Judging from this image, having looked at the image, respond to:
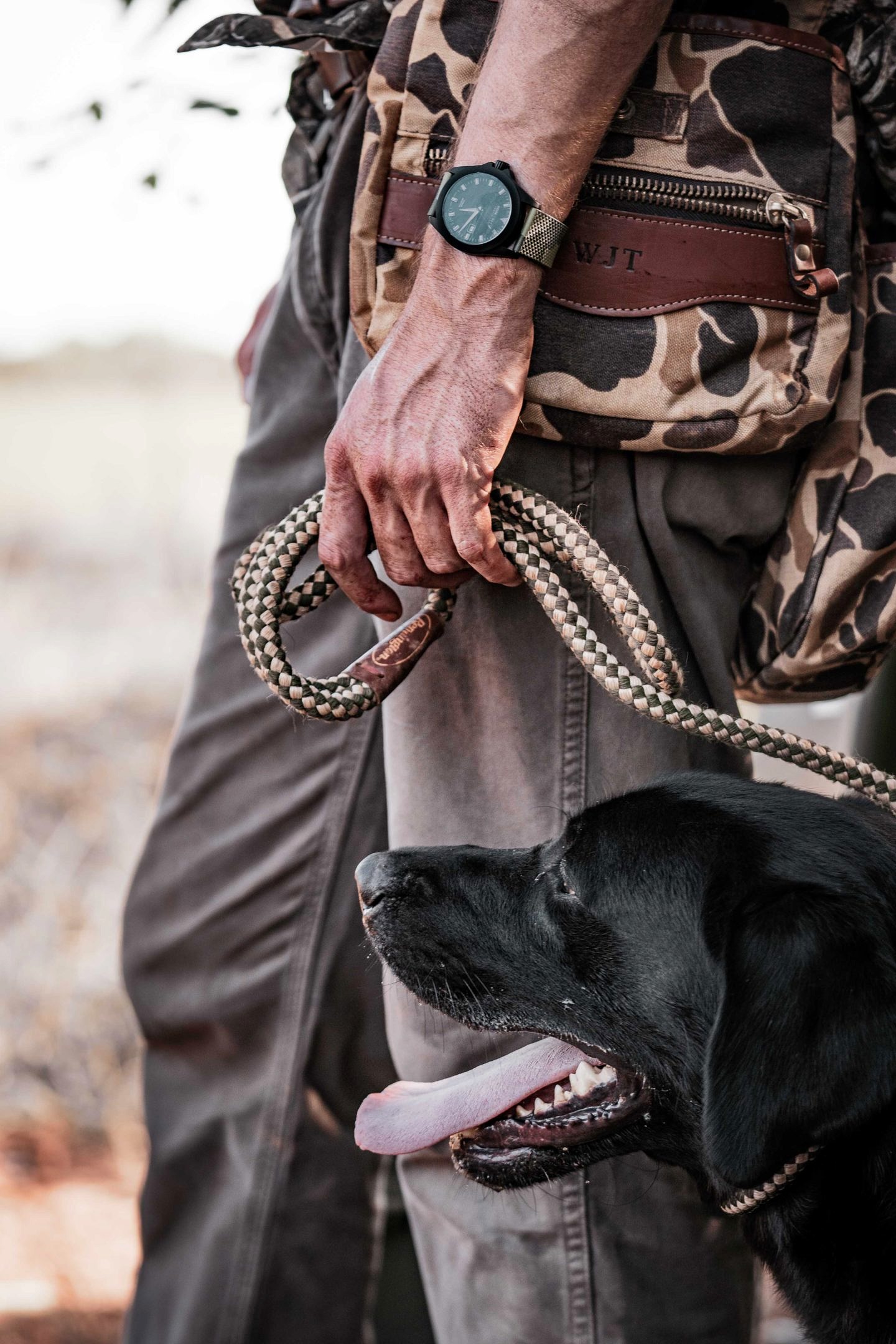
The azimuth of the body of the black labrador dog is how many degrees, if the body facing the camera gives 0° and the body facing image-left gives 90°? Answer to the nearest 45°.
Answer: approximately 90°

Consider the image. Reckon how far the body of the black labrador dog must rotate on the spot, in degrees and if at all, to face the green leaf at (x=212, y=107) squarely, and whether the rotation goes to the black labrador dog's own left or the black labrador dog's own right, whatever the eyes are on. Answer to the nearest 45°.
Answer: approximately 45° to the black labrador dog's own right
